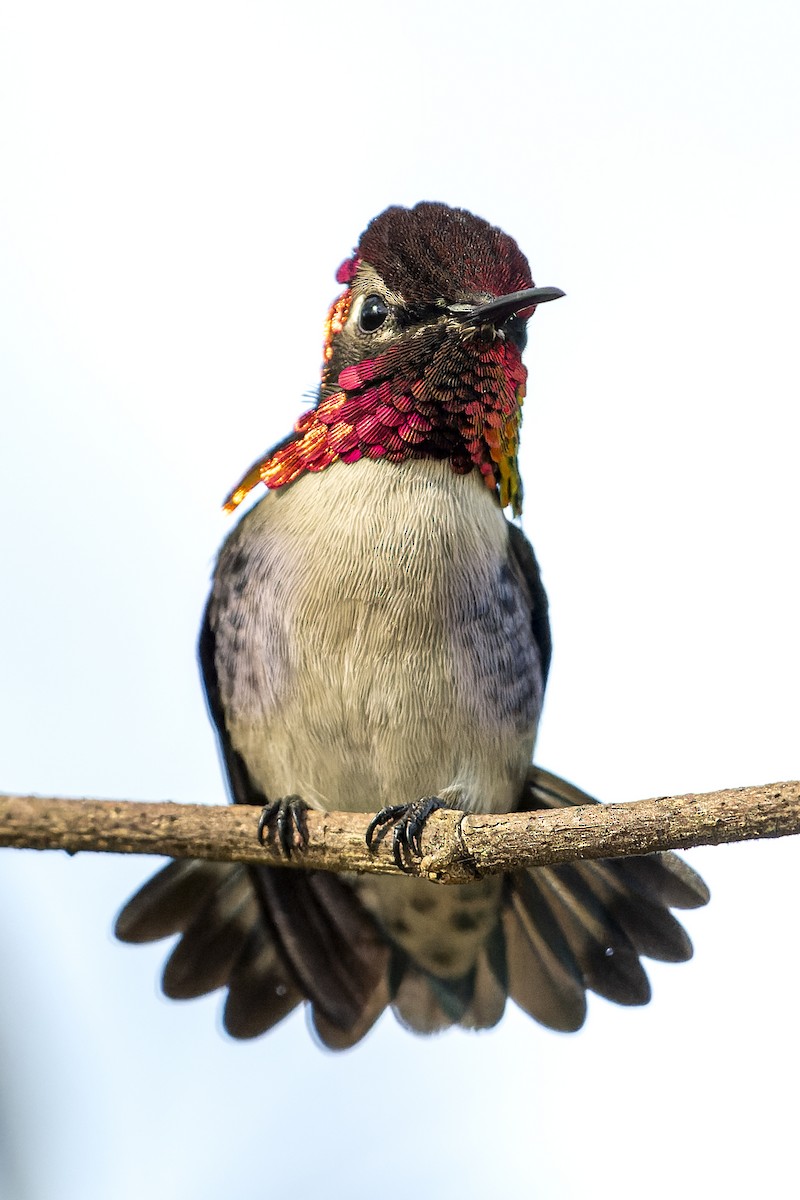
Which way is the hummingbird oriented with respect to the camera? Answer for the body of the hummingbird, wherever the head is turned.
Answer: toward the camera
